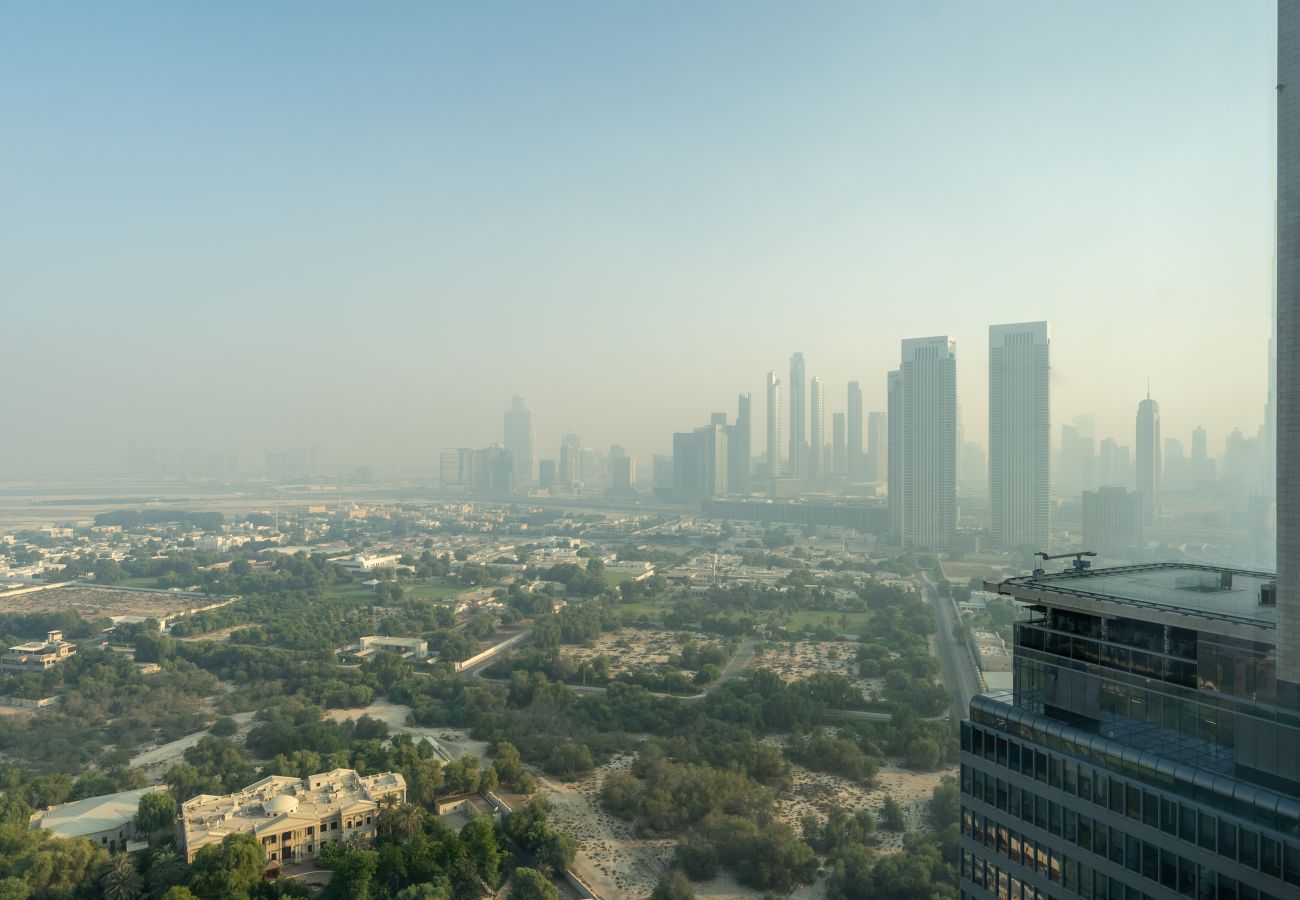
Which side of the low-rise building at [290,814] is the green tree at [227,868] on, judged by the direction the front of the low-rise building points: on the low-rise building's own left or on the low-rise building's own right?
on the low-rise building's own right

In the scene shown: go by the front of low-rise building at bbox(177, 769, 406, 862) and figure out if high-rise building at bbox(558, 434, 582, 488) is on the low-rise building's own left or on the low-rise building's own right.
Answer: on the low-rise building's own left

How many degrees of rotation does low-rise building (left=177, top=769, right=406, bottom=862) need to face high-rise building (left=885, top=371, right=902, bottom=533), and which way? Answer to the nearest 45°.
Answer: approximately 90° to its left

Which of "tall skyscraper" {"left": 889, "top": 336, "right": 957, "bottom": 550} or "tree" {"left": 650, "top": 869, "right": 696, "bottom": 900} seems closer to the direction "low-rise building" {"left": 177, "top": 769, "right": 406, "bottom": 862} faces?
the tree

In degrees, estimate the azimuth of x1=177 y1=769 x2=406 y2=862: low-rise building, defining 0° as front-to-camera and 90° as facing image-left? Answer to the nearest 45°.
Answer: approximately 315°

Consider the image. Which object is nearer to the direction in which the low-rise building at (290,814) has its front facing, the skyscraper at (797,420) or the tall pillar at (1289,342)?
the tall pillar
